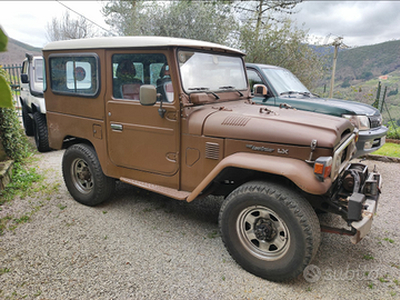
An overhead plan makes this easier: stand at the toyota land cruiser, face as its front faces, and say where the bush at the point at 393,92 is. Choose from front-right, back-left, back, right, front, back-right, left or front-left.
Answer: left

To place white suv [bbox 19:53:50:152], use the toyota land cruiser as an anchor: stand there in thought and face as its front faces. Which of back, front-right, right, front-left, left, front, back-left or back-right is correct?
back

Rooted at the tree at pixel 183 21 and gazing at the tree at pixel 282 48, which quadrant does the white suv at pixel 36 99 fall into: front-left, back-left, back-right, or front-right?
back-right

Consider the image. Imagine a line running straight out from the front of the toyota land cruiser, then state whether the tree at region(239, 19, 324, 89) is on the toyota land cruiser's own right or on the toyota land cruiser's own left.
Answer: on the toyota land cruiser's own left

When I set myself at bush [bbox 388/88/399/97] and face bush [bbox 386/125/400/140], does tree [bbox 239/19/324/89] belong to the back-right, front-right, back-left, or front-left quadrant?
front-right

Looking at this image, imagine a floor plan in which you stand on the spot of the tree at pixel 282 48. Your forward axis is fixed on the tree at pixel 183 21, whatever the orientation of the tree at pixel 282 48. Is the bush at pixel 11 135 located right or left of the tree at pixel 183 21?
left

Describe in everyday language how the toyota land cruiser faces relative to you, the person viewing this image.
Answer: facing the viewer and to the right of the viewer

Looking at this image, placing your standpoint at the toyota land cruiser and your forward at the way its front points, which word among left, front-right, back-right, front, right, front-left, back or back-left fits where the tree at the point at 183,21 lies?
back-left

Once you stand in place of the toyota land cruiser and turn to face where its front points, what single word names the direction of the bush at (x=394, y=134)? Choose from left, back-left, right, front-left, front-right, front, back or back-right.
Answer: left
